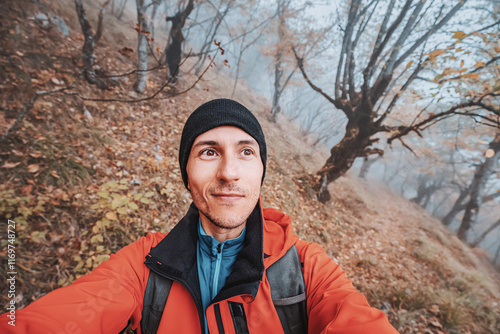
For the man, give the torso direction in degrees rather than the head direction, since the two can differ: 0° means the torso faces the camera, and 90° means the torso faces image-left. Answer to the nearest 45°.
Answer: approximately 0°

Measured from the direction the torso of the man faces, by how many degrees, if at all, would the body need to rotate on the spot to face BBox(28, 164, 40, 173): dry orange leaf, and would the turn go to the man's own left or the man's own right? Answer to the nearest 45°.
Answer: approximately 135° to the man's own right

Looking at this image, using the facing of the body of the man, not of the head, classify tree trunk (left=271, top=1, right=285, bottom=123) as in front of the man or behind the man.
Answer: behind
